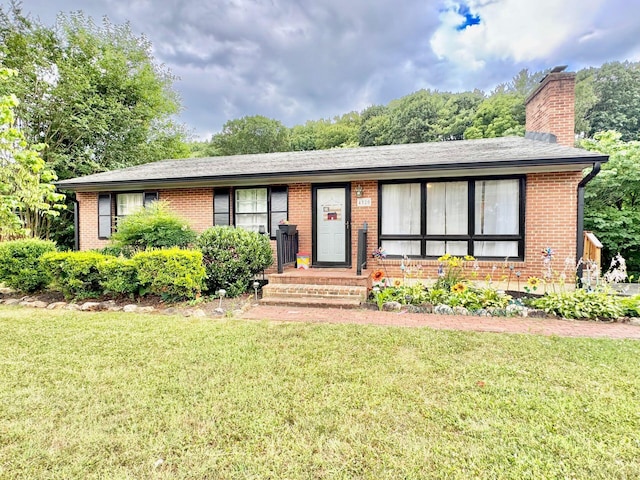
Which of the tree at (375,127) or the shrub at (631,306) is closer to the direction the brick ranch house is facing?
the shrub

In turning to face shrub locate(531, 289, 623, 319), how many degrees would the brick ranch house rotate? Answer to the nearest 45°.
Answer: approximately 45° to its left

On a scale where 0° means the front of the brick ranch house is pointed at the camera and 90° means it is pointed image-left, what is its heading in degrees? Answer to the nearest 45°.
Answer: approximately 0°

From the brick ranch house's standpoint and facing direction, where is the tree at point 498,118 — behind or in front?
behind

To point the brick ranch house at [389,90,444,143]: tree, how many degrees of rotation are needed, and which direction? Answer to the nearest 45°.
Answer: approximately 180°

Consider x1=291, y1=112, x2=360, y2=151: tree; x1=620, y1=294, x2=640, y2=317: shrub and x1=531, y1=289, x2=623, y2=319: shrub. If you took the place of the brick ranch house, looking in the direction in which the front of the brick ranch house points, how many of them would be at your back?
1

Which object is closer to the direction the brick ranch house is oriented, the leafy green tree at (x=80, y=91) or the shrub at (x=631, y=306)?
the shrub

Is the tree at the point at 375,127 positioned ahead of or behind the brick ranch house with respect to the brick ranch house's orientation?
behind

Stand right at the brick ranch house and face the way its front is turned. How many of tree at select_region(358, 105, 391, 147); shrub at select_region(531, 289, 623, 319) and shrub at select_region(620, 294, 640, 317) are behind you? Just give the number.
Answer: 1

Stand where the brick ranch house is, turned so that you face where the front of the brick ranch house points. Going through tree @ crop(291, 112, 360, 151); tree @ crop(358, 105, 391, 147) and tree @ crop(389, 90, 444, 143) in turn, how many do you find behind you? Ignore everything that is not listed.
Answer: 3

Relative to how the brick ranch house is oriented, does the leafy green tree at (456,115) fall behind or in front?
behind

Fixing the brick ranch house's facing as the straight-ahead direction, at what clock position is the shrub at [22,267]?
The shrub is roughly at 3 o'clock from the brick ranch house.

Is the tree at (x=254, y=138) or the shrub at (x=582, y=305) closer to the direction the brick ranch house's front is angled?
the shrub

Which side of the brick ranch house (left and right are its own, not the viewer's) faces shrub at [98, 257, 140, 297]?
right

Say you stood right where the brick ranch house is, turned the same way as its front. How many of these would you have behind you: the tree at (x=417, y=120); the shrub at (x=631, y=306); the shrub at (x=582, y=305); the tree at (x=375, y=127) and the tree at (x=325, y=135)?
3

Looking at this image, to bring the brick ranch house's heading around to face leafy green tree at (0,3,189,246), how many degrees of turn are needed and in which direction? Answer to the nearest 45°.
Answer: approximately 135° to its right
